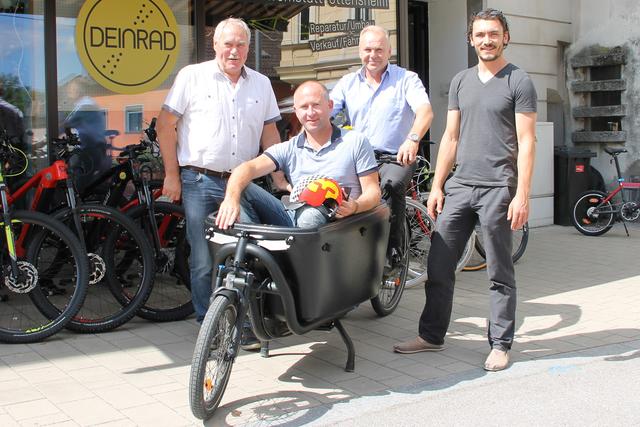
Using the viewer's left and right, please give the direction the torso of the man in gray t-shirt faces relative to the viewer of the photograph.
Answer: facing the viewer

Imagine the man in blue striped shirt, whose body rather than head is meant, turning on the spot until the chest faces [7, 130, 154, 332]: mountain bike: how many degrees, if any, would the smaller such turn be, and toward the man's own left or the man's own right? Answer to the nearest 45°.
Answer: approximately 45° to the man's own right

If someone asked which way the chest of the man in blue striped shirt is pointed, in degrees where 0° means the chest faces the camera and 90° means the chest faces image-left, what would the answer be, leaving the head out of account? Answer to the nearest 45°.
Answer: approximately 45°

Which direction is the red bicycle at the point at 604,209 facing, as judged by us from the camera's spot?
facing to the right of the viewer

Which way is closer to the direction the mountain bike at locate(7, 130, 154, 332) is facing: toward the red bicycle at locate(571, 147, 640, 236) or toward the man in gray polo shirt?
the man in gray polo shirt

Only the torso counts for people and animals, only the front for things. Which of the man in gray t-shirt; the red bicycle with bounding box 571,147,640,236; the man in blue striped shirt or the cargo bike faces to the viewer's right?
the red bicycle

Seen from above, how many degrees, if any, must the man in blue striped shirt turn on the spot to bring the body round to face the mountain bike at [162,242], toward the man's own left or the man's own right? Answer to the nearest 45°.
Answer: approximately 45° to the man's own right

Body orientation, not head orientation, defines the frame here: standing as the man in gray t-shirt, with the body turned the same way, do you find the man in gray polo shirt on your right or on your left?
on your right
